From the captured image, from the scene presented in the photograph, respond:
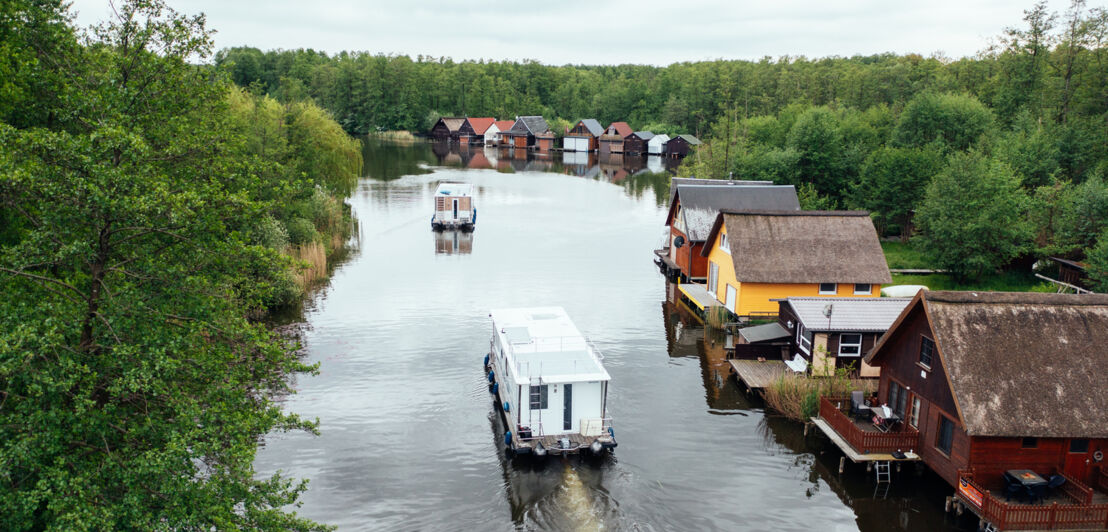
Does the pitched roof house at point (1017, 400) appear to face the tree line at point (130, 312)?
yes

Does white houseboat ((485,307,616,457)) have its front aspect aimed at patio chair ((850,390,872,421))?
no

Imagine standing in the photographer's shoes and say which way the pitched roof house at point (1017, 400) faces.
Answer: facing the viewer and to the left of the viewer

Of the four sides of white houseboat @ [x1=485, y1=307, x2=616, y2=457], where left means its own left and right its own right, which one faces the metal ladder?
right

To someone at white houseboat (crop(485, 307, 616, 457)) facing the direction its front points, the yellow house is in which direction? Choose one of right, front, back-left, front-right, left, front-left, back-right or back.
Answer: front-right

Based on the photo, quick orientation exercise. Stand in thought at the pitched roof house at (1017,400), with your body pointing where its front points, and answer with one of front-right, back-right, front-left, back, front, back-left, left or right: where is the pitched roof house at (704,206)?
right

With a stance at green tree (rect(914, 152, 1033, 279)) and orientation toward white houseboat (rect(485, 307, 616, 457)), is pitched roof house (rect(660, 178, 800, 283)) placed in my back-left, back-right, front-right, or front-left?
front-right

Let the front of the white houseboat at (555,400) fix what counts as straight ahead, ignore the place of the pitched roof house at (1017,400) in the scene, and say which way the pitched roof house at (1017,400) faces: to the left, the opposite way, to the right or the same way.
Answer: to the left

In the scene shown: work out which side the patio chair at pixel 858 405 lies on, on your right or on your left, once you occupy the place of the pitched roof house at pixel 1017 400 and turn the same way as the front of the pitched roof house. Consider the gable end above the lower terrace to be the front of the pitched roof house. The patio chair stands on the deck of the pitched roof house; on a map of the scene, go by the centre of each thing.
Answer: on your right

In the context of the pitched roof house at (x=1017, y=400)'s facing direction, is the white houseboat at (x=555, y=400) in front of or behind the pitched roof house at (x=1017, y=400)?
in front

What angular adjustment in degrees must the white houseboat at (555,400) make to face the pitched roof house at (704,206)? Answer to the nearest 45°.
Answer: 0° — it already faces it

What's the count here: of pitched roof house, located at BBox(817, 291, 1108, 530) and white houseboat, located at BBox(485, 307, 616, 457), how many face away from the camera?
1

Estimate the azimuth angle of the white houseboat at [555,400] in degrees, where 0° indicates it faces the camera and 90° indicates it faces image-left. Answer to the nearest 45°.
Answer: approximately 180°

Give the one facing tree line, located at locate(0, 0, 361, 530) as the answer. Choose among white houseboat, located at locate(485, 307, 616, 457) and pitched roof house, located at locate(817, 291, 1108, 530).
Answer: the pitched roof house

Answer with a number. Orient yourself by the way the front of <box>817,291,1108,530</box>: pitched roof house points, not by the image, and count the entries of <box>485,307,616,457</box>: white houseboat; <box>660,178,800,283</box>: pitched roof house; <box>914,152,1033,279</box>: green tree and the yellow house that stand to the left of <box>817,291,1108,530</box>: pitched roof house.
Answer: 0

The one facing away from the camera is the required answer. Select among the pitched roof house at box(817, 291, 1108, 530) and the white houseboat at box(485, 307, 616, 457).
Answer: the white houseboat
